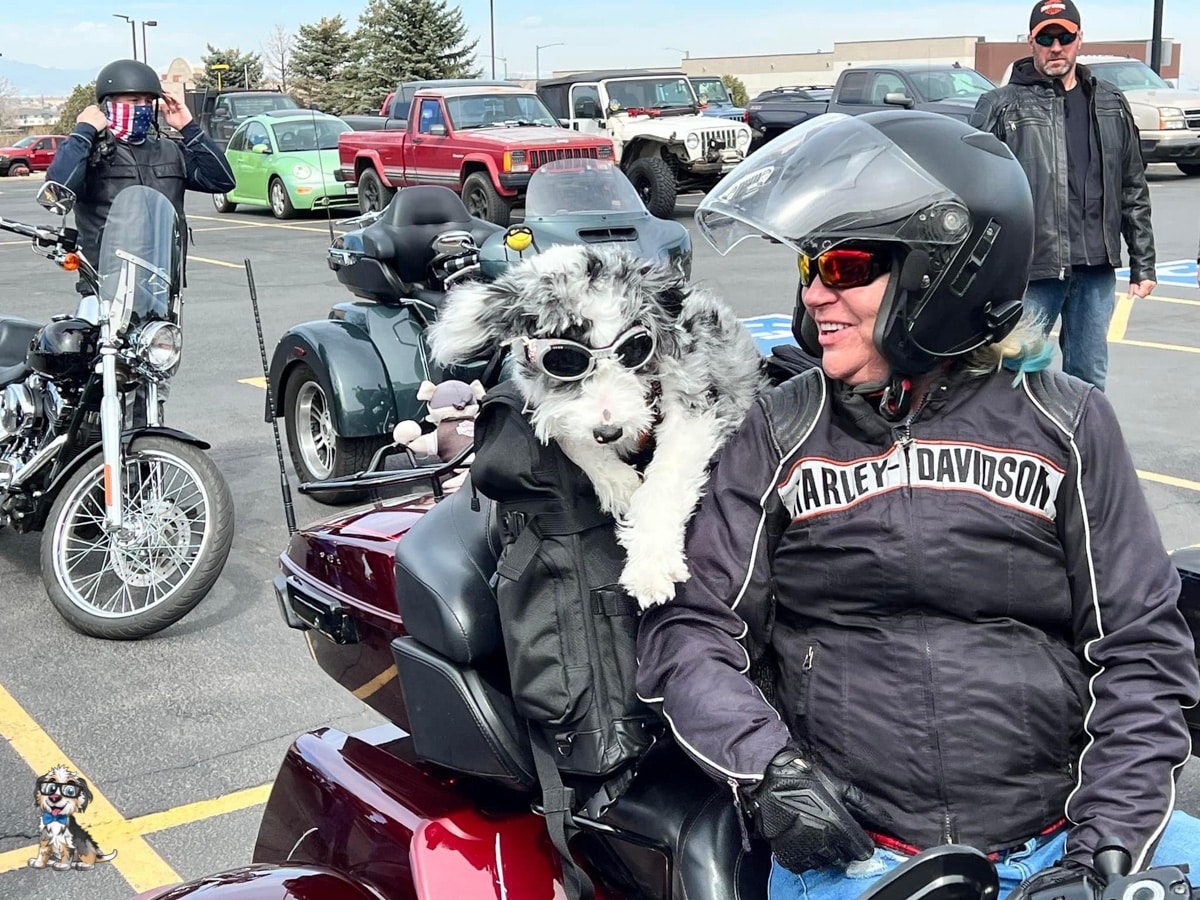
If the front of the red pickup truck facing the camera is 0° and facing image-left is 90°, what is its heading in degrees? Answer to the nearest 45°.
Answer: approximately 315°

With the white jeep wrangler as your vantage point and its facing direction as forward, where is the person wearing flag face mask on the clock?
The person wearing flag face mask is roughly at 2 o'clock from the white jeep wrangler.

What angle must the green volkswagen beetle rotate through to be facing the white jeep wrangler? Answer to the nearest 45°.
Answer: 0° — it already faces it

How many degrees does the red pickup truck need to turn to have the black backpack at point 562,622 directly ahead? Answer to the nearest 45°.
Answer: approximately 45° to its right

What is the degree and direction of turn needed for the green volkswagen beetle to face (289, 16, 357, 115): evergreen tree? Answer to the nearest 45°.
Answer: approximately 135° to its left
